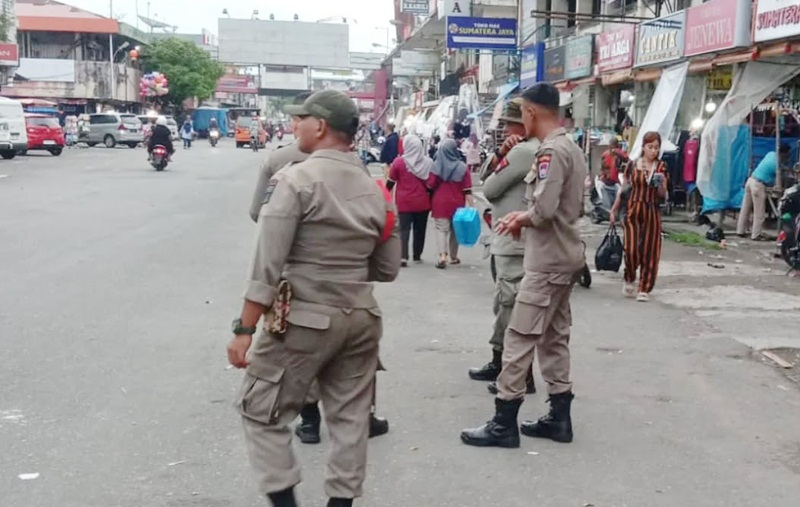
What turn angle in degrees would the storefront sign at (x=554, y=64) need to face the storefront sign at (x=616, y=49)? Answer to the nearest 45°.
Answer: approximately 45° to its left

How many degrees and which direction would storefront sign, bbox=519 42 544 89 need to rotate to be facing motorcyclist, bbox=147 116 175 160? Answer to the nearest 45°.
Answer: approximately 45° to its right

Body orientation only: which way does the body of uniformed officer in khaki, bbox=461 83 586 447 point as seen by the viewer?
to the viewer's left

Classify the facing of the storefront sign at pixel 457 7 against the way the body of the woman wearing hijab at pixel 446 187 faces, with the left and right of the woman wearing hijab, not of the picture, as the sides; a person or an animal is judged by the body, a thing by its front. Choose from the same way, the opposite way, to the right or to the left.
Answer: the opposite way

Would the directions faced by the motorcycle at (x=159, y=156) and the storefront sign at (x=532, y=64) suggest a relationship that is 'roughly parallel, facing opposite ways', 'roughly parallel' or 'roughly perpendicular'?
roughly perpendicular

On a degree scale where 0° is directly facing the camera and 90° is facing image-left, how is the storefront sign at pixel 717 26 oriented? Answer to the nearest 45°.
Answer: approximately 45°

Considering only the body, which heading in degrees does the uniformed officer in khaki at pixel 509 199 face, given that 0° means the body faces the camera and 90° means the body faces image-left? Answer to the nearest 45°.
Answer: approximately 90°
